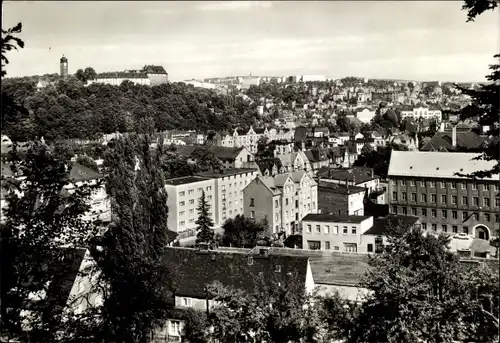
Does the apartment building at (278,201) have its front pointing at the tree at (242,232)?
no

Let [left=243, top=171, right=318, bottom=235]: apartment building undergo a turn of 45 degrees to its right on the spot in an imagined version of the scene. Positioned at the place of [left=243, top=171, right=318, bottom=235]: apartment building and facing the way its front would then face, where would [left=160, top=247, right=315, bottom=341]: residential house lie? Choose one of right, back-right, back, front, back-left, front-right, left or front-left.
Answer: front

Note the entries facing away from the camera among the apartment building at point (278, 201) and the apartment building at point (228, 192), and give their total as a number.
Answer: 0

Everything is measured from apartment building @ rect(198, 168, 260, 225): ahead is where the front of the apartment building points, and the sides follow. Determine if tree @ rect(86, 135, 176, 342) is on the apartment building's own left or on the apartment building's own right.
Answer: on the apartment building's own right

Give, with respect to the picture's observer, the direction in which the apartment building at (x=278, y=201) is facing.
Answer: facing the viewer and to the right of the viewer

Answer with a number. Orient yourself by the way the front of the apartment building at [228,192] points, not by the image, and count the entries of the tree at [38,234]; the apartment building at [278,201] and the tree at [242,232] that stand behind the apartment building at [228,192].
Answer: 0

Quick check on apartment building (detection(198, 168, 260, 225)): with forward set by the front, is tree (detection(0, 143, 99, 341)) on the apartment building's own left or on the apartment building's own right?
on the apartment building's own right

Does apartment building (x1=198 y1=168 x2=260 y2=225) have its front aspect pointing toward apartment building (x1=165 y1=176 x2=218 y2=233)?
no

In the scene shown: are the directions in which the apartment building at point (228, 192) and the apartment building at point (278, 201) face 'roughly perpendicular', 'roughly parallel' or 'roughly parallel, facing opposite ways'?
roughly parallel

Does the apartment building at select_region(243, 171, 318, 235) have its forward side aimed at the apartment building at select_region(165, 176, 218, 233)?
no

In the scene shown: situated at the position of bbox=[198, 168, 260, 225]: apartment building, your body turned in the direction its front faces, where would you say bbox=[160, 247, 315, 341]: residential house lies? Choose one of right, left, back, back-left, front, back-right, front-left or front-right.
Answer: front-right
